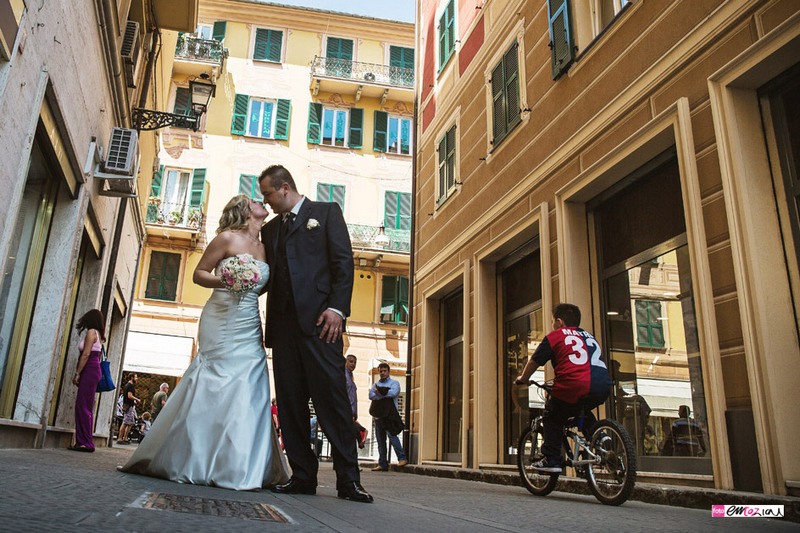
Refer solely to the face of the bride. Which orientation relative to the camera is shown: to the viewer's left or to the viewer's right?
to the viewer's right

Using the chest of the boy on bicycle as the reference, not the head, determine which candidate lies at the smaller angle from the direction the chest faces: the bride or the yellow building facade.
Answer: the yellow building facade

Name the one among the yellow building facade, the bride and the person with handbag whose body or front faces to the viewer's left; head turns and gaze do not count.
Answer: the person with handbag

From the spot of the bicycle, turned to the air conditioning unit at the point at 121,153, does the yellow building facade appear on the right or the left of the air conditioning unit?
right

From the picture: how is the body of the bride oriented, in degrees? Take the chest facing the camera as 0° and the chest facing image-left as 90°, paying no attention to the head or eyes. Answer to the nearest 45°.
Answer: approximately 315°

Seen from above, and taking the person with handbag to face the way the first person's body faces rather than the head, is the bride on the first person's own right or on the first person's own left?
on the first person's own left

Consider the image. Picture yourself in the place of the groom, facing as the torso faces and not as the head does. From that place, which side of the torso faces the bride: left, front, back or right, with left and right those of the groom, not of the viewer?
right

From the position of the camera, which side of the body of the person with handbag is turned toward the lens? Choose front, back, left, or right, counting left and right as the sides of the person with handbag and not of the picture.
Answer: left

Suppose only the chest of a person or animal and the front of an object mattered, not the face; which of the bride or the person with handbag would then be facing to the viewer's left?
the person with handbag

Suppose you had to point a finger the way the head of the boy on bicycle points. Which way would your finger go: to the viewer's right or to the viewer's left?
to the viewer's left

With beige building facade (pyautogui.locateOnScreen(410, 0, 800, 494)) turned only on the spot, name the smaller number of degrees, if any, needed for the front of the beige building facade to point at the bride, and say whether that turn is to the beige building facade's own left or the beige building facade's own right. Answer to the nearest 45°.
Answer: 0° — it already faces them
